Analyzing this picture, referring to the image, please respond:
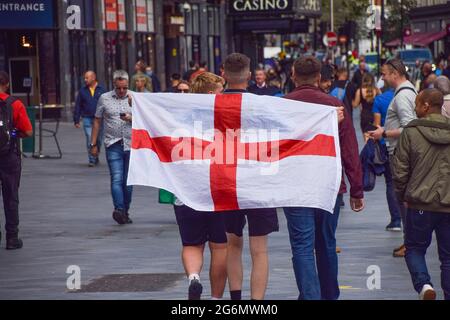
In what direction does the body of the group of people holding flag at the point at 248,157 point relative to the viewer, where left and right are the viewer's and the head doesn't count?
facing away from the viewer

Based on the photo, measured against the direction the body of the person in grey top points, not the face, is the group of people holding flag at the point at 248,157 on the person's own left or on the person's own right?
on the person's own left

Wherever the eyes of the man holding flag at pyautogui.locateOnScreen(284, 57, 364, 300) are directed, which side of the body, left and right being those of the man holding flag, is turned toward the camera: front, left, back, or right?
back

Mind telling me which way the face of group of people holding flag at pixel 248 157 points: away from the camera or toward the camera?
away from the camera
